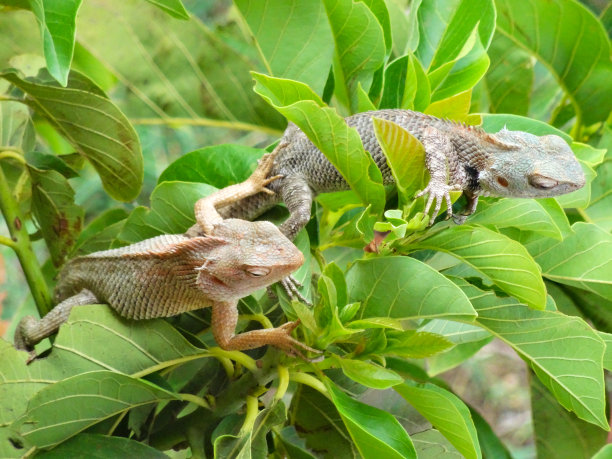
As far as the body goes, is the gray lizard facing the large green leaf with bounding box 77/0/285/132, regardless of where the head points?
no

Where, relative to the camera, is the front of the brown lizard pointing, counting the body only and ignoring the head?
to the viewer's right

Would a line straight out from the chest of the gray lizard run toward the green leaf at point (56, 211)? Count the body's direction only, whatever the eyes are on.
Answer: no

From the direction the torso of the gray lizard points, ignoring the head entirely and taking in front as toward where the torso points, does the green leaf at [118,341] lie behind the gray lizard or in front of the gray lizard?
behind

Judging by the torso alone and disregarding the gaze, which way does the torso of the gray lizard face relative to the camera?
to the viewer's right

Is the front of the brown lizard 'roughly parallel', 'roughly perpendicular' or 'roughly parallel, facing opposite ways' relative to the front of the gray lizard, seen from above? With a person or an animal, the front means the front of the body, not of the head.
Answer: roughly parallel

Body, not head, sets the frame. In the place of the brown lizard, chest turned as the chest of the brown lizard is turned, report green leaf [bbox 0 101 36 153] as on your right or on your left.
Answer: on your left

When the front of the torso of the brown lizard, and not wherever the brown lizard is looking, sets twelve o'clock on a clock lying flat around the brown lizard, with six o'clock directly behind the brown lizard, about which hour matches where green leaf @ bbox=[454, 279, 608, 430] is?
The green leaf is roughly at 1 o'clock from the brown lizard.

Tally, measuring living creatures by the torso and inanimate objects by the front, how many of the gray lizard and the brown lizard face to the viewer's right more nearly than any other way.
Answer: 2

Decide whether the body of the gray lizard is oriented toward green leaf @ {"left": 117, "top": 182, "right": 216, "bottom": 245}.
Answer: no
